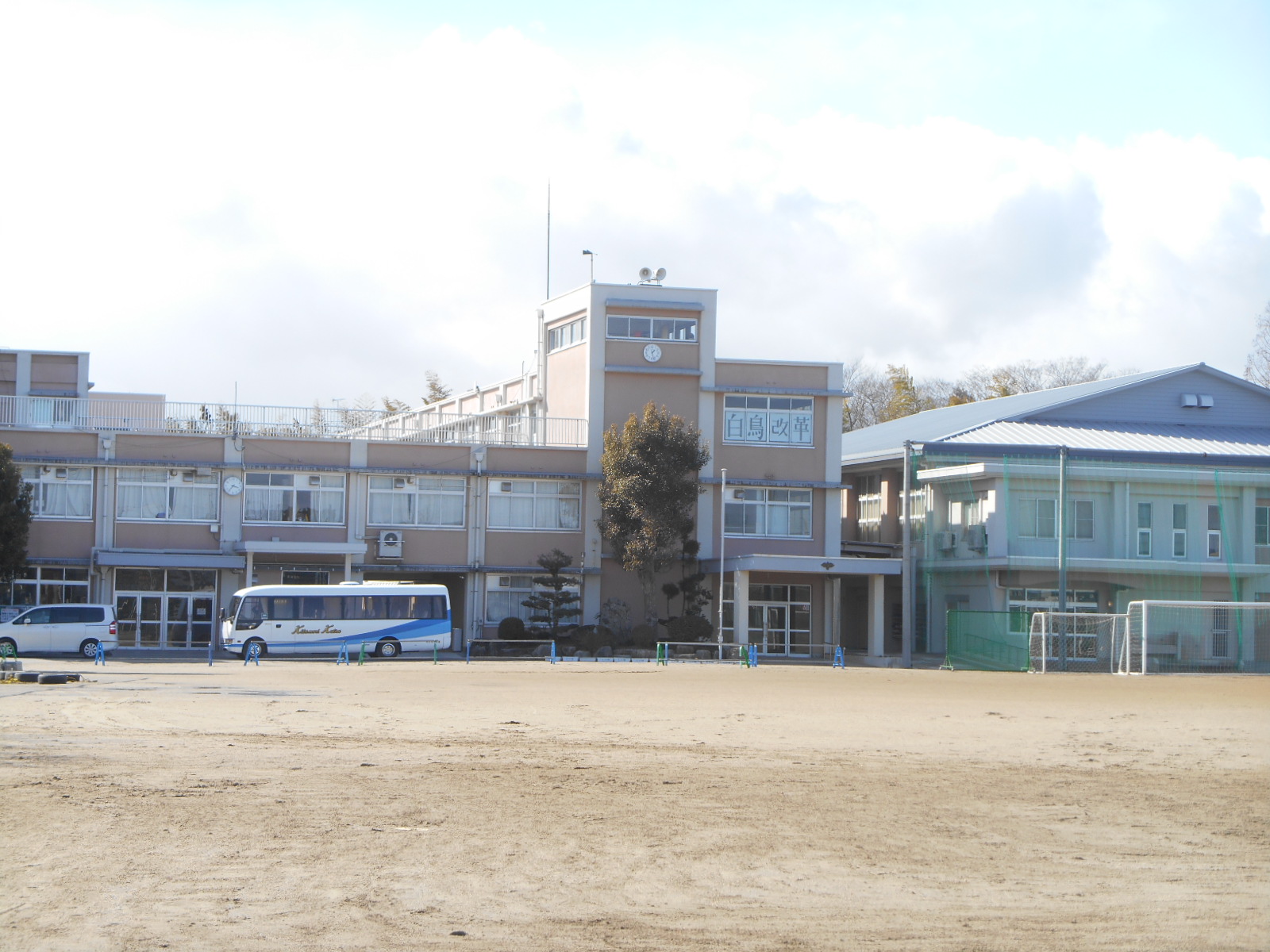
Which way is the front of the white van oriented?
to the viewer's left

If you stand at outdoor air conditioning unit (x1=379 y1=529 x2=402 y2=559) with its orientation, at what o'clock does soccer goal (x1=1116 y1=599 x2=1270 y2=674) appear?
The soccer goal is roughly at 10 o'clock from the outdoor air conditioning unit.

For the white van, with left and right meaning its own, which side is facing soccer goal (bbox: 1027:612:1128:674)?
back

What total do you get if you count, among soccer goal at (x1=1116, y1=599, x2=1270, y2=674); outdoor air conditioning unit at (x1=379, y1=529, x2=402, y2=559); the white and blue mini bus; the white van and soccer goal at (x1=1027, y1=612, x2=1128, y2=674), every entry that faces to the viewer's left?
2

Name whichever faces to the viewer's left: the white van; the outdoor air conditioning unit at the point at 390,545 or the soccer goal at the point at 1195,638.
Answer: the white van

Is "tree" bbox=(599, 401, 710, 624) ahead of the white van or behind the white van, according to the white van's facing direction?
behind

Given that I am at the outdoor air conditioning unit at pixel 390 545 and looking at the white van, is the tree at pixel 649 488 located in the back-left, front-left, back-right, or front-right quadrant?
back-left

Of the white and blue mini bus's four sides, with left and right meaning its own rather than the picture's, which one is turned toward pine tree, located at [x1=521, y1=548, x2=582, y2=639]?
back

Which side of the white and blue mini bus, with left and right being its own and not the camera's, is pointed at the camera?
left
